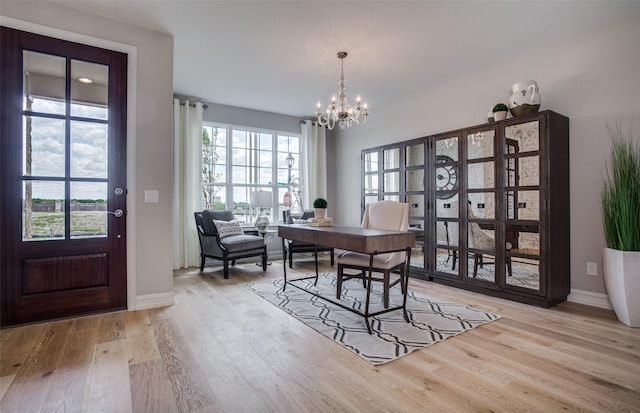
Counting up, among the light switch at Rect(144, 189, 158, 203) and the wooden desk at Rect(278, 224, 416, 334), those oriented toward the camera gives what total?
1

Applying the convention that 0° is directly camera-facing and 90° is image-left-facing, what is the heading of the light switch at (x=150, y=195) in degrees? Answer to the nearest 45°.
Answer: approximately 0°

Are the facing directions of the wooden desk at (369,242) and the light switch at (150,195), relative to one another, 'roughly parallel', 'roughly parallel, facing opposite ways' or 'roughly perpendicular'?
roughly perpendicular

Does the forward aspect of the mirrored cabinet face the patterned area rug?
yes

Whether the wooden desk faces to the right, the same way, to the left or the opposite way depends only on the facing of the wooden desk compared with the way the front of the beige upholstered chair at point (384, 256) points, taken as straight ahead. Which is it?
the opposite way

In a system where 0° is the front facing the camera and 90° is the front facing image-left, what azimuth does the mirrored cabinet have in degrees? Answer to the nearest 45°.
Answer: approximately 45°

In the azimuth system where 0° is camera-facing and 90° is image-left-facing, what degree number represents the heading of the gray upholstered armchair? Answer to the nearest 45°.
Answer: approximately 315°
